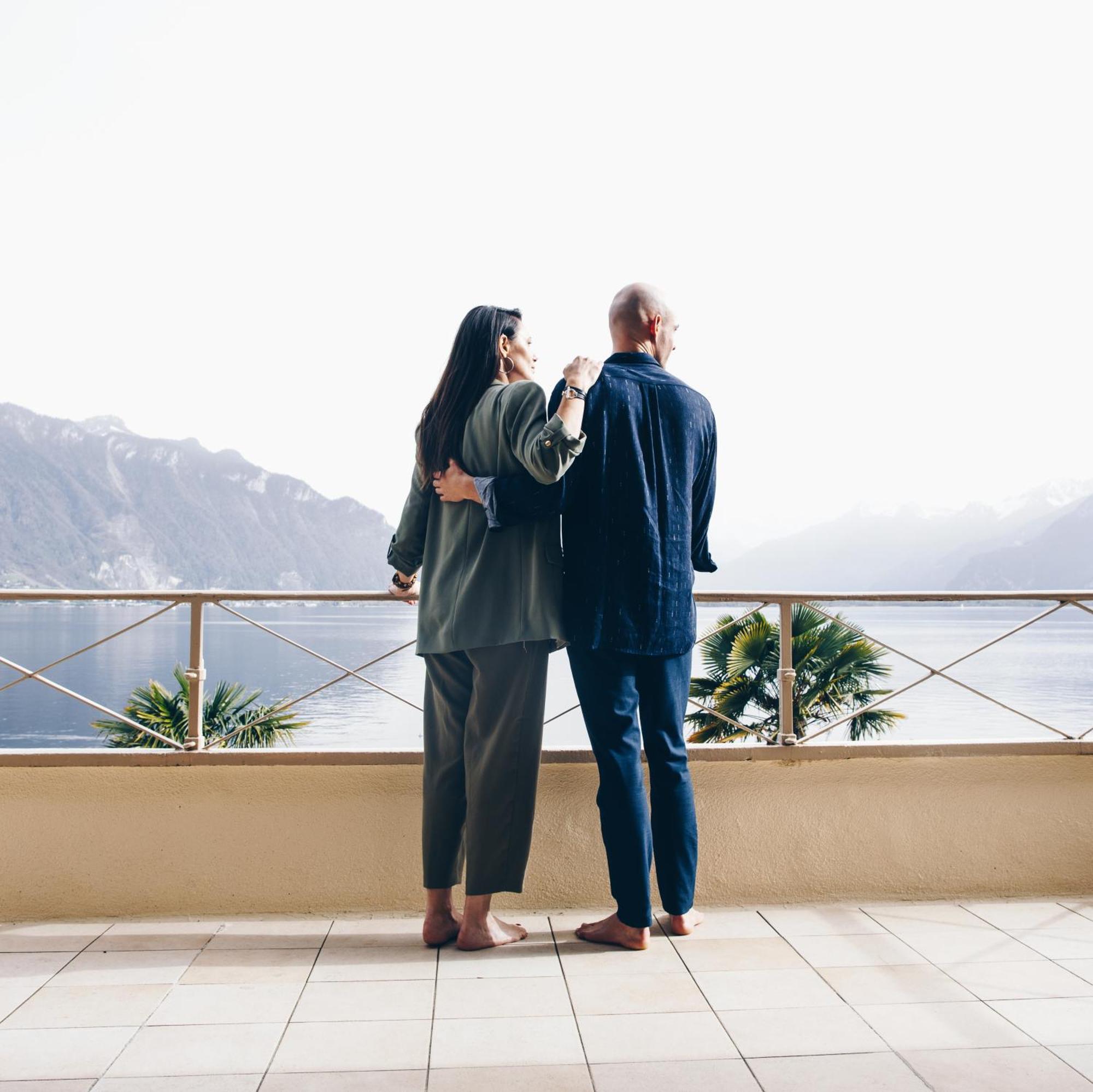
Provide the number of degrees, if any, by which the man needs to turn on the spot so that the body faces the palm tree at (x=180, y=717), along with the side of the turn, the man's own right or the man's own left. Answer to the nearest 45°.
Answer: approximately 45° to the man's own left

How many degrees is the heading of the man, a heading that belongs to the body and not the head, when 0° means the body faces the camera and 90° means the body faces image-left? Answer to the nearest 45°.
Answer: approximately 180°

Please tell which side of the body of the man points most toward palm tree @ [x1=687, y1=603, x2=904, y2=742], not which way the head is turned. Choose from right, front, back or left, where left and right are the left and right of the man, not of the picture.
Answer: front

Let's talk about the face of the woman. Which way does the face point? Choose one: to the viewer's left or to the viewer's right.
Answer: to the viewer's right
